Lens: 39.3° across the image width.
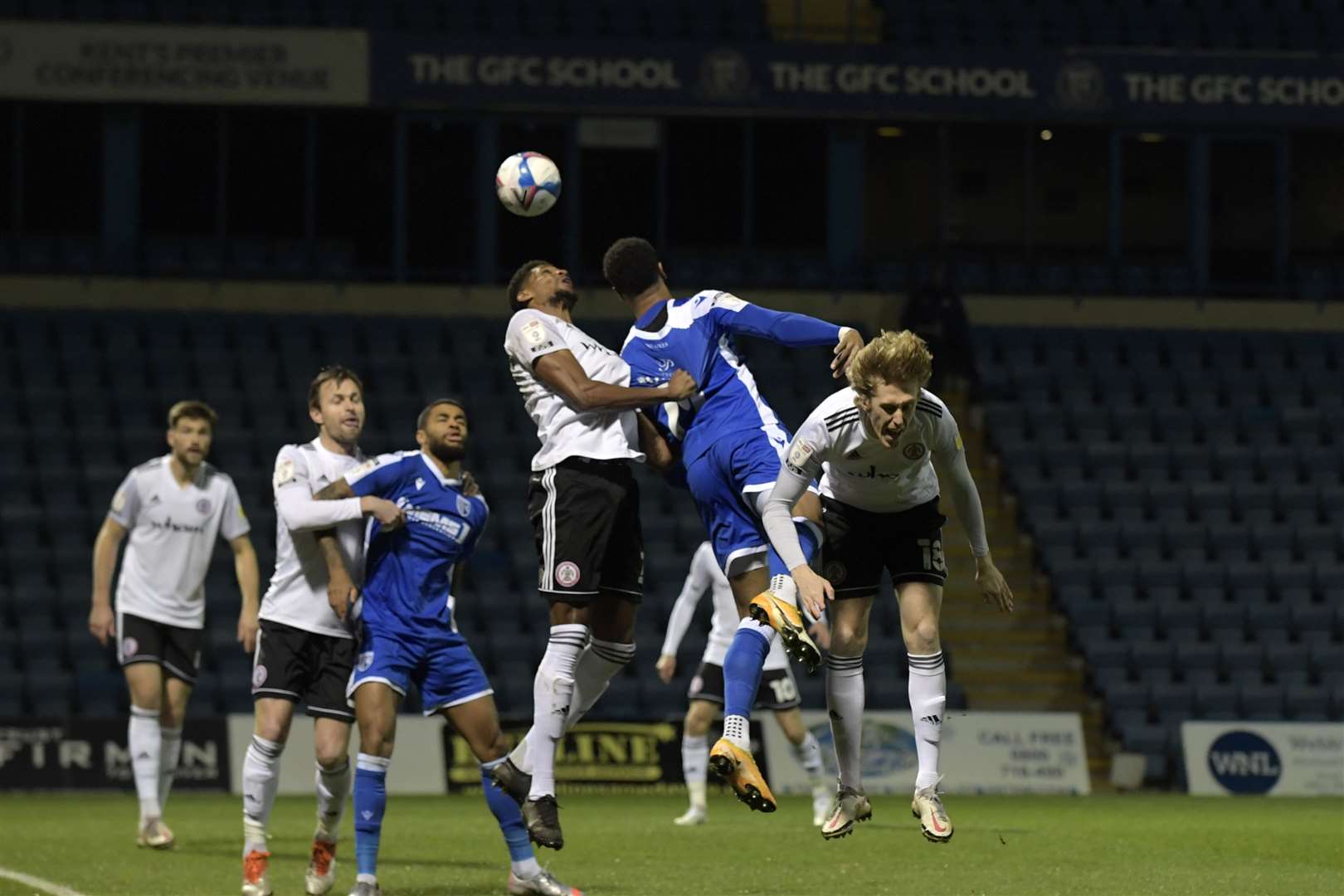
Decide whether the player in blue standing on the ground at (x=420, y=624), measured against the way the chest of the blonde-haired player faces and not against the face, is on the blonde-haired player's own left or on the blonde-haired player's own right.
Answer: on the blonde-haired player's own right

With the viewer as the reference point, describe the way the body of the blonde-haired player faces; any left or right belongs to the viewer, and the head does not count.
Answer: facing the viewer
